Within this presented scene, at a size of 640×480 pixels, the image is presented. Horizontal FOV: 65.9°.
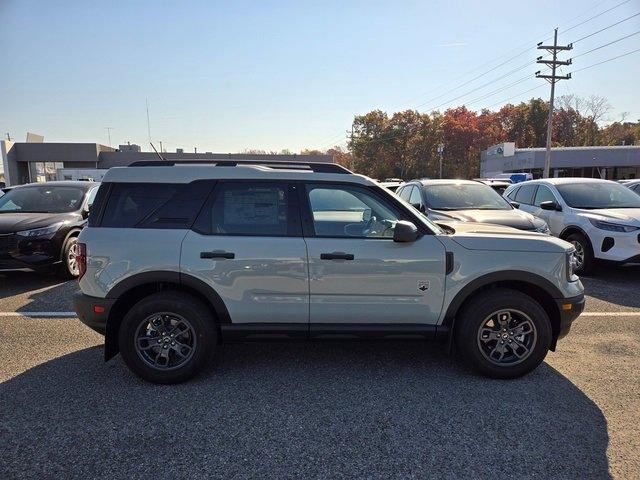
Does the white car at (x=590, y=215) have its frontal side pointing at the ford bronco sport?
no

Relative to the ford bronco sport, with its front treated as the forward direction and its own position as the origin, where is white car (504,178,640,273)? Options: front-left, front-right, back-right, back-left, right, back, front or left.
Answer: front-left

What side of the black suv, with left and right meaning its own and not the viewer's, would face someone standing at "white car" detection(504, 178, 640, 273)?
left

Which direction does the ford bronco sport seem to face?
to the viewer's right

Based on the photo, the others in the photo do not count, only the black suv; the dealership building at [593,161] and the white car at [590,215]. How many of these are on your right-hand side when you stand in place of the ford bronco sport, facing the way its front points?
0

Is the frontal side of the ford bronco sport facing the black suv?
no

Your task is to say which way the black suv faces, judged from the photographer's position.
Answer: facing the viewer and to the left of the viewer

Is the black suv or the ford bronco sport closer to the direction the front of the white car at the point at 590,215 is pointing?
the ford bronco sport

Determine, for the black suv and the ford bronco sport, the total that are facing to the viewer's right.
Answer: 1

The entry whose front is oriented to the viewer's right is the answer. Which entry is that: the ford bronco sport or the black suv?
the ford bronco sport

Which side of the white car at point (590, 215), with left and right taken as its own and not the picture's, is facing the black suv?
right
